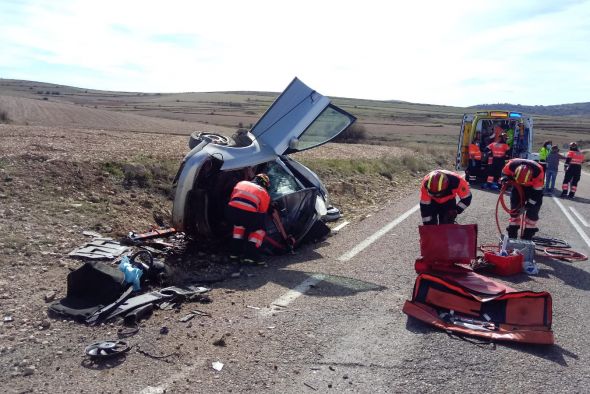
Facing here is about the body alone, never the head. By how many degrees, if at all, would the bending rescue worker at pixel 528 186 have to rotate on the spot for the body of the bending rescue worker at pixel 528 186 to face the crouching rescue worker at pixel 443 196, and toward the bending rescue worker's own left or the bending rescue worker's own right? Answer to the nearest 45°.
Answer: approximately 45° to the bending rescue worker's own right

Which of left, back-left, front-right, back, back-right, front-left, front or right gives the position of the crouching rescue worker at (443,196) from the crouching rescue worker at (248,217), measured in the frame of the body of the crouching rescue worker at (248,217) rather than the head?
front-right

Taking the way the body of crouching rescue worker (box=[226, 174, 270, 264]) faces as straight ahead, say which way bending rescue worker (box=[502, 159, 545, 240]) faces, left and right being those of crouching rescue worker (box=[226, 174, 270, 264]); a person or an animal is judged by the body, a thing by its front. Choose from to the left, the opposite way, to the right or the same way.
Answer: the opposite way

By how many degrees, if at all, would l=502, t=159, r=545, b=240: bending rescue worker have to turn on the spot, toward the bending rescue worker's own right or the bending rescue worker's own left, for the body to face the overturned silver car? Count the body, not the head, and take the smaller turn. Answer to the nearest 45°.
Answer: approximately 45° to the bending rescue worker's own right

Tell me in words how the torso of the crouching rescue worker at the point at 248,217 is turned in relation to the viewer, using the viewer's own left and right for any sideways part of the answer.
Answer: facing away from the viewer and to the right of the viewer

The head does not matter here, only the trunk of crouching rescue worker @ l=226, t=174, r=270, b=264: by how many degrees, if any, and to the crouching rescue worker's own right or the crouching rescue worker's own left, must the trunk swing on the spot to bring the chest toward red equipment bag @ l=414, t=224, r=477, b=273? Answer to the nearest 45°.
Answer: approximately 45° to the crouching rescue worker's own right

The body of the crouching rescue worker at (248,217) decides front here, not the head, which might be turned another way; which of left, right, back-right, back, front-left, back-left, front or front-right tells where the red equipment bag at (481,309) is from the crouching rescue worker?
right

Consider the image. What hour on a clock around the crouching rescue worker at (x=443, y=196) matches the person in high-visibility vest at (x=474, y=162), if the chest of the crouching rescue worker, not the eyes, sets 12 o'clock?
The person in high-visibility vest is roughly at 6 o'clock from the crouching rescue worker.
